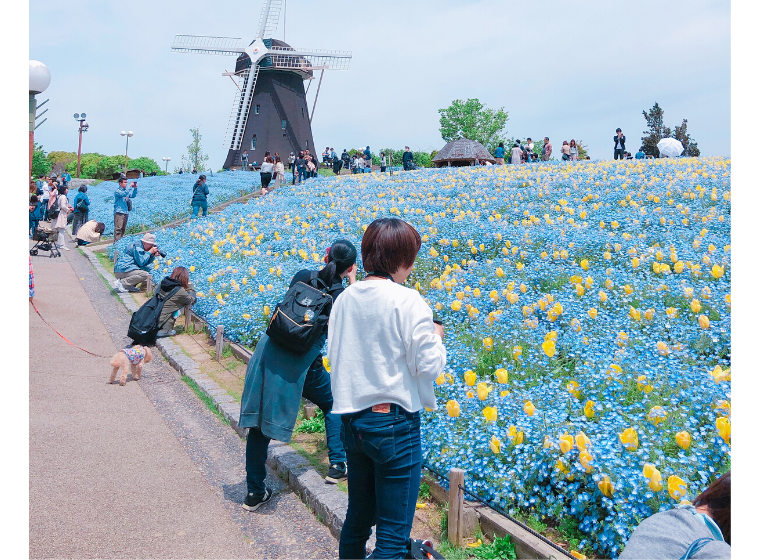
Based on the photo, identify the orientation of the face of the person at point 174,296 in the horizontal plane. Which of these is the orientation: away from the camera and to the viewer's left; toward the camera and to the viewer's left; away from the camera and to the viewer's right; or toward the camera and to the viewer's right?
away from the camera and to the viewer's right

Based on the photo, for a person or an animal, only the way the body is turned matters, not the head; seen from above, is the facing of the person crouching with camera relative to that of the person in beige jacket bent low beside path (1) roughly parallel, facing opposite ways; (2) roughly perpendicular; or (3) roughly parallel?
roughly parallel

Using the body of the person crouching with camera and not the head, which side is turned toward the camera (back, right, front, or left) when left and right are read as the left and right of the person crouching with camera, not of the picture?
right

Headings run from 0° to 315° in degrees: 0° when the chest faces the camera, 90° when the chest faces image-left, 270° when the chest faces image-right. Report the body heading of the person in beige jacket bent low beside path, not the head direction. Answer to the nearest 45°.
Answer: approximately 270°

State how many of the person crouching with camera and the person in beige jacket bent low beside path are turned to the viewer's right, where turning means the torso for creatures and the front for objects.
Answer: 2

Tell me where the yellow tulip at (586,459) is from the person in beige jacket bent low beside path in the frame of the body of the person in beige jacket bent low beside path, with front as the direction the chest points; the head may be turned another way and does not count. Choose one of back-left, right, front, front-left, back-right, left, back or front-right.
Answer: right

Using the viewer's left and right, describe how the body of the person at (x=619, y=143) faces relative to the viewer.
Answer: facing the viewer

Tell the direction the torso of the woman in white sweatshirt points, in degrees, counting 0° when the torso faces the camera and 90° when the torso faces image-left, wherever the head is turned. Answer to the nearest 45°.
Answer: approximately 225°

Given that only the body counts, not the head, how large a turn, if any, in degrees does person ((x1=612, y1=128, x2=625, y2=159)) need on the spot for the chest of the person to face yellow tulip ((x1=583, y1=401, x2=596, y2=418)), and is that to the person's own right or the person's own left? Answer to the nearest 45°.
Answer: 0° — they already face it

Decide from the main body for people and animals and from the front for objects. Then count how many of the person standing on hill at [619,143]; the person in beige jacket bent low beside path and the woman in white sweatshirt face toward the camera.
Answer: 1

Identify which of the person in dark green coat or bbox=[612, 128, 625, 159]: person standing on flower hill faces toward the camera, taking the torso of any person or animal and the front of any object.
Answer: the person standing on flower hill

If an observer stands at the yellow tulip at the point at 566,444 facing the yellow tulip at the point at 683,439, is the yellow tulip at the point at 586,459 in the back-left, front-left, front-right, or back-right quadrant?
front-right

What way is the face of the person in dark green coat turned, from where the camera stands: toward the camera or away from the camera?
away from the camera
